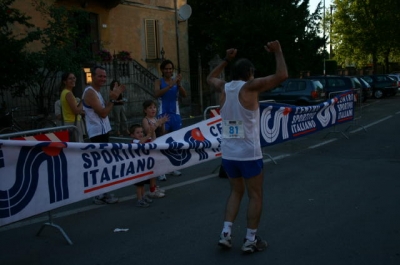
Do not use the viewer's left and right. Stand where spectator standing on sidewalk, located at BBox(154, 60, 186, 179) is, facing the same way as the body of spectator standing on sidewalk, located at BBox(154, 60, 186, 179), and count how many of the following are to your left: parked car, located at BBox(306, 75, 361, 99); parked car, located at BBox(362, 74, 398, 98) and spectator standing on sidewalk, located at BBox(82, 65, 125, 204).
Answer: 2

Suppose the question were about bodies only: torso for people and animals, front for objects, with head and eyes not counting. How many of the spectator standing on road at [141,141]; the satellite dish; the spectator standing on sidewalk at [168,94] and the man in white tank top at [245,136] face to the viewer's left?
0

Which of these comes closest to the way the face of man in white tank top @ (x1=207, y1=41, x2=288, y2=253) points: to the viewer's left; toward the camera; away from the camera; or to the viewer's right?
away from the camera

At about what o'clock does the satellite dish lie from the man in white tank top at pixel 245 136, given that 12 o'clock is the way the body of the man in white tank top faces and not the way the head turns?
The satellite dish is roughly at 10 o'clock from the man in white tank top.

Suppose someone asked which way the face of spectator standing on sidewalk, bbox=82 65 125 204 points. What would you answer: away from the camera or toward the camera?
toward the camera

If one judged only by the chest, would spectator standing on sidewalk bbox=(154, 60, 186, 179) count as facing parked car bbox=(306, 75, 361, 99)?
no

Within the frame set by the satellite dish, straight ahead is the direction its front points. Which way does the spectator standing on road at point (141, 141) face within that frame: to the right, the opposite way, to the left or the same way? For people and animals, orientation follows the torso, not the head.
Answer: the same way

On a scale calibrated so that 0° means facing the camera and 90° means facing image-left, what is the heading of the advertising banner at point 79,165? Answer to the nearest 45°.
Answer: approximately 315°

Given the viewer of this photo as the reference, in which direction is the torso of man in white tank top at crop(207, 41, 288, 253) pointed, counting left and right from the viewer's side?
facing away from the viewer and to the right of the viewer

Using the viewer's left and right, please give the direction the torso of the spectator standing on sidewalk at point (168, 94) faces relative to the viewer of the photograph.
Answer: facing the viewer and to the right of the viewer

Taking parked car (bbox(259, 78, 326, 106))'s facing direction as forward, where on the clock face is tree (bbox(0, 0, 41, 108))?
The tree is roughly at 9 o'clock from the parked car.

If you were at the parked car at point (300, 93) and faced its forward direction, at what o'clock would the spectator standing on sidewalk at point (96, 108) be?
The spectator standing on sidewalk is roughly at 8 o'clock from the parked car.
